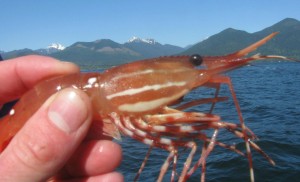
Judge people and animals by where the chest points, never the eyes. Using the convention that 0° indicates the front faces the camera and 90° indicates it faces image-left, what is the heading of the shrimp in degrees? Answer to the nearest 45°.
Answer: approximately 270°
